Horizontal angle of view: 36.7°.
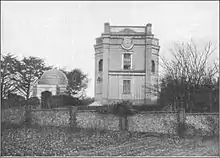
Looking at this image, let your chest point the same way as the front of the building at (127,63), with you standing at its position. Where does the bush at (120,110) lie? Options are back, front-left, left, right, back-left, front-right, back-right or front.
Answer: front

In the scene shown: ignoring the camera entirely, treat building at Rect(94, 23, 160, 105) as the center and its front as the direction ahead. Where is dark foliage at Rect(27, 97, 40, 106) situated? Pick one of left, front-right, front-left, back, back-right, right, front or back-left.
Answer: front-right

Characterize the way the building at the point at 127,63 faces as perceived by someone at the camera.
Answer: facing the viewer

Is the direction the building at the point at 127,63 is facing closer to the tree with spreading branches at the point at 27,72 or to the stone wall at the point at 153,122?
the stone wall

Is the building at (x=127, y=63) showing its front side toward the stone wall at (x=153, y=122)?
yes

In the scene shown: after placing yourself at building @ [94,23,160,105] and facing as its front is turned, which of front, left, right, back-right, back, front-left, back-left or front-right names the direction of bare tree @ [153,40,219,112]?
front-left

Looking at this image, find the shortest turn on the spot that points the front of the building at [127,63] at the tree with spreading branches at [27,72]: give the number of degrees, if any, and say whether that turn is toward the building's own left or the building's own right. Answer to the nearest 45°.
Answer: approximately 135° to the building's own right

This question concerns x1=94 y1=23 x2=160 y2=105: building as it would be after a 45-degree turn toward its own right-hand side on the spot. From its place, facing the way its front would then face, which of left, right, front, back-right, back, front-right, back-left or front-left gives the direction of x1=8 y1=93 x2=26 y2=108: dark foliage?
front

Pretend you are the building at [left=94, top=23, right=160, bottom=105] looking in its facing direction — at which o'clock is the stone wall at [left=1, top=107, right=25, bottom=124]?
The stone wall is roughly at 1 o'clock from the building.

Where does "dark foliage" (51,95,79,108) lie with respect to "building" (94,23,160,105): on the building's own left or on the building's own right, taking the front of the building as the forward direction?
on the building's own right

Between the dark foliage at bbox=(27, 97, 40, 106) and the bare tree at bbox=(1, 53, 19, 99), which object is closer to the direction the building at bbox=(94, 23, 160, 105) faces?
the dark foliage
